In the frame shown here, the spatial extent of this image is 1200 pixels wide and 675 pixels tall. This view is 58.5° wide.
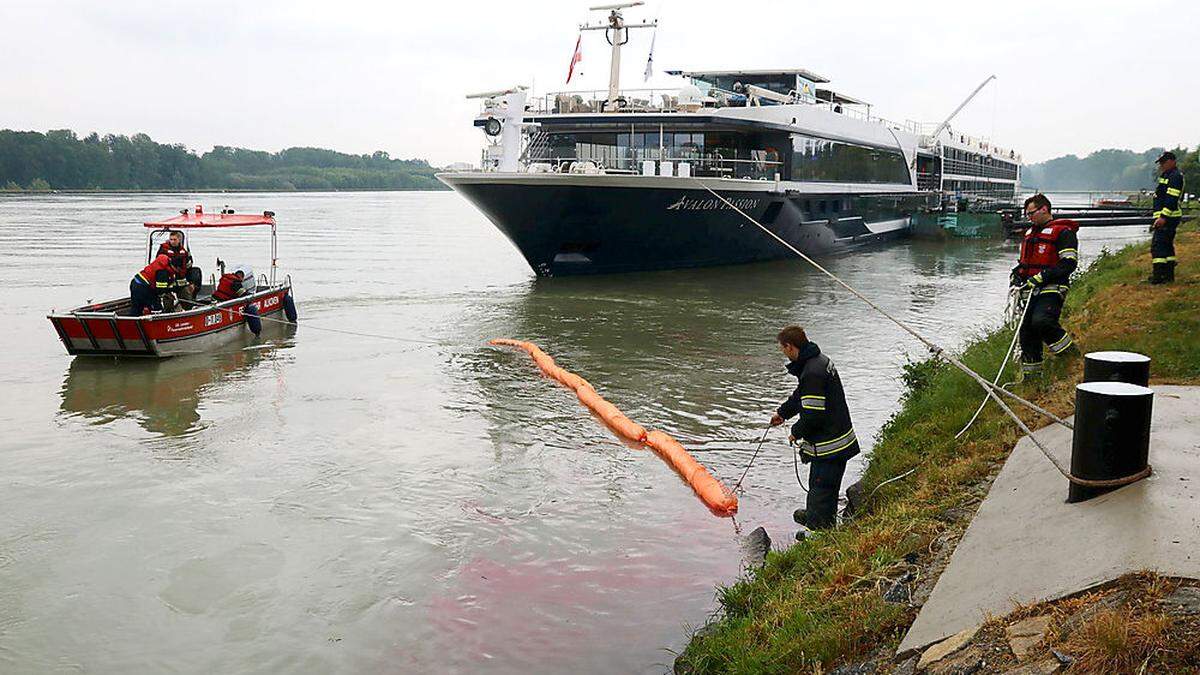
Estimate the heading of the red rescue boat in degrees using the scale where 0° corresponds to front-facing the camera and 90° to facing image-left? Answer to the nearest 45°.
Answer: approximately 45°

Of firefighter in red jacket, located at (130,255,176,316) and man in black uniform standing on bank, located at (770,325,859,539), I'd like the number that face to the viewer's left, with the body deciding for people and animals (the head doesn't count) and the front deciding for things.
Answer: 1

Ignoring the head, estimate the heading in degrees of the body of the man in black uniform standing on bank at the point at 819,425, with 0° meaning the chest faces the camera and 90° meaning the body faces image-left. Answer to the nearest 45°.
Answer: approximately 90°

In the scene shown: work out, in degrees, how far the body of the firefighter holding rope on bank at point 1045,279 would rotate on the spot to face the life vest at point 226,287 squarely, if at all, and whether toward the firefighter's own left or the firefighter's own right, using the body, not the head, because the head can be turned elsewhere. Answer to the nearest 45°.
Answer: approximately 45° to the firefighter's own right

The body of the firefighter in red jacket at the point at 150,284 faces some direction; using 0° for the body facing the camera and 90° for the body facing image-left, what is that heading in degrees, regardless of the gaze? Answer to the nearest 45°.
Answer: approximately 270°

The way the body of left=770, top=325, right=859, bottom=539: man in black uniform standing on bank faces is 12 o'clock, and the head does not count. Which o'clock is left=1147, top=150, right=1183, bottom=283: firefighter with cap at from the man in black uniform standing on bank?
The firefighter with cap is roughly at 4 o'clock from the man in black uniform standing on bank.

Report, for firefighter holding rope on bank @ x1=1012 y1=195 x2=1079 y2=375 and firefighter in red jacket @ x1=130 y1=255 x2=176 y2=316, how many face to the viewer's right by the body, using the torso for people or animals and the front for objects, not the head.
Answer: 1

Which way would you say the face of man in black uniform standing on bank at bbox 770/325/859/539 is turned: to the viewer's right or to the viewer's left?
to the viewer's left

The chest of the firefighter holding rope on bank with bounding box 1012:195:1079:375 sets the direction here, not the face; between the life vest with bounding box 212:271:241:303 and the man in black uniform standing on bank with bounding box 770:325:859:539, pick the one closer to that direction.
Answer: the man in black uniform standing on bank
